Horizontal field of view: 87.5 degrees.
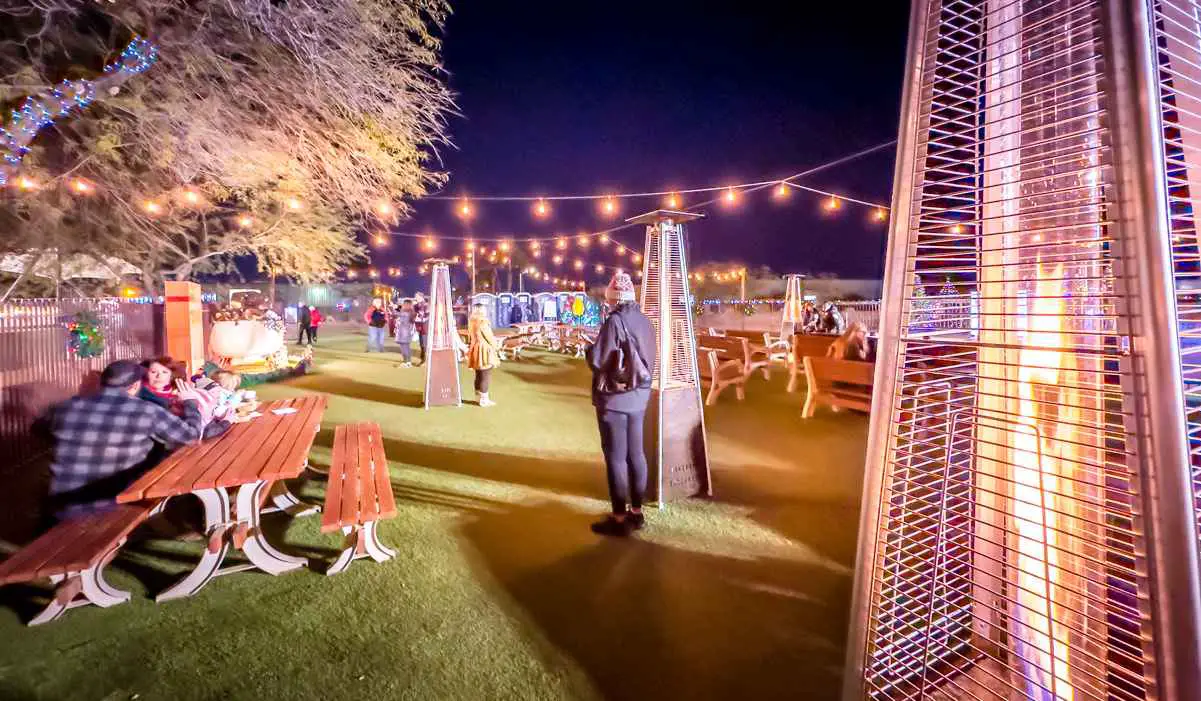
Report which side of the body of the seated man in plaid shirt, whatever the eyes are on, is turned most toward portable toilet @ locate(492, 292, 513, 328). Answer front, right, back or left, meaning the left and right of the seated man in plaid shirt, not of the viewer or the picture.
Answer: front

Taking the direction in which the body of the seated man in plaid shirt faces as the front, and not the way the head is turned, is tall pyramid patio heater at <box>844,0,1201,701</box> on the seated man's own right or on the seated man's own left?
on the seated man's own right

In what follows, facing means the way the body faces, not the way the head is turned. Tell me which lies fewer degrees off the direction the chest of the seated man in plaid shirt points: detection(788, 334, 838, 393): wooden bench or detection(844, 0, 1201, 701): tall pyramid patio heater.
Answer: the wooden bench

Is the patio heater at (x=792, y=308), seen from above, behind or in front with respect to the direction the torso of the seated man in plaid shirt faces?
in front

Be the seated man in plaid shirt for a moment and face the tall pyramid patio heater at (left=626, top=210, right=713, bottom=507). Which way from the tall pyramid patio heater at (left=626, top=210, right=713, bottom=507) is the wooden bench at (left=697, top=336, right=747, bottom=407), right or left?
left

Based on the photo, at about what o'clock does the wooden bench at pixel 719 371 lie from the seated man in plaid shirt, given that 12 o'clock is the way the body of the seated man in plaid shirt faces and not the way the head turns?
The wooden bench is roughly at 1 o'clock from the seated man in plaid shirt.

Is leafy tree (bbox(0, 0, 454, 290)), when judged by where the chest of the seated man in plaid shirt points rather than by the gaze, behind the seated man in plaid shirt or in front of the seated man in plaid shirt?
in front

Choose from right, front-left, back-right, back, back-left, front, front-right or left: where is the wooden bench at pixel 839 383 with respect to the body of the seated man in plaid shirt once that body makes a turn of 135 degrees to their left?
back

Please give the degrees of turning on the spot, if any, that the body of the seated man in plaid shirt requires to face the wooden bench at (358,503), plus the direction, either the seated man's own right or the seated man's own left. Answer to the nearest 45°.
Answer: approximately 90° to the seated man's own right

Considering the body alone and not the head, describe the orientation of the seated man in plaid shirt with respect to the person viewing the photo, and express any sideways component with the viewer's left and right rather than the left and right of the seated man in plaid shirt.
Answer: facing away from the viewer and to the right of the viewer

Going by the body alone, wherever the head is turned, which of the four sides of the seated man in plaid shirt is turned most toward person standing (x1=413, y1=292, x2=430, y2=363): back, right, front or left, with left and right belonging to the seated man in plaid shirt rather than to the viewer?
front

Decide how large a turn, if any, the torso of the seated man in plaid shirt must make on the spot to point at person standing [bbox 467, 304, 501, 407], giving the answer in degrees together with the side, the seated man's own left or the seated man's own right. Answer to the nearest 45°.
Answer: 0° — they already face them

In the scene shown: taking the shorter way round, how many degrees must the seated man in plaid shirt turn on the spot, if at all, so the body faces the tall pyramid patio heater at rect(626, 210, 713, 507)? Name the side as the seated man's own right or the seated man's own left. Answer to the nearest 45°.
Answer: approximately 45° to the seated man's own right

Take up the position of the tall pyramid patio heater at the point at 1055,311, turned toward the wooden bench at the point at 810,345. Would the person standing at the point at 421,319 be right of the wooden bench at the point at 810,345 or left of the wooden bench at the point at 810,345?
left

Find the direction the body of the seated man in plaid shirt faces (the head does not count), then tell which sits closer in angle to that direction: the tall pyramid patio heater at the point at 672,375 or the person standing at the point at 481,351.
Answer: the person standing

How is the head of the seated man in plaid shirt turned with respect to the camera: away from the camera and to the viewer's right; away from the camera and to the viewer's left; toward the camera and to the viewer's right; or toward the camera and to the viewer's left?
away from the camera and to the viewer's right

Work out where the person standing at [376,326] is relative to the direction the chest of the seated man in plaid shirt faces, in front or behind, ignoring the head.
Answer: in front
